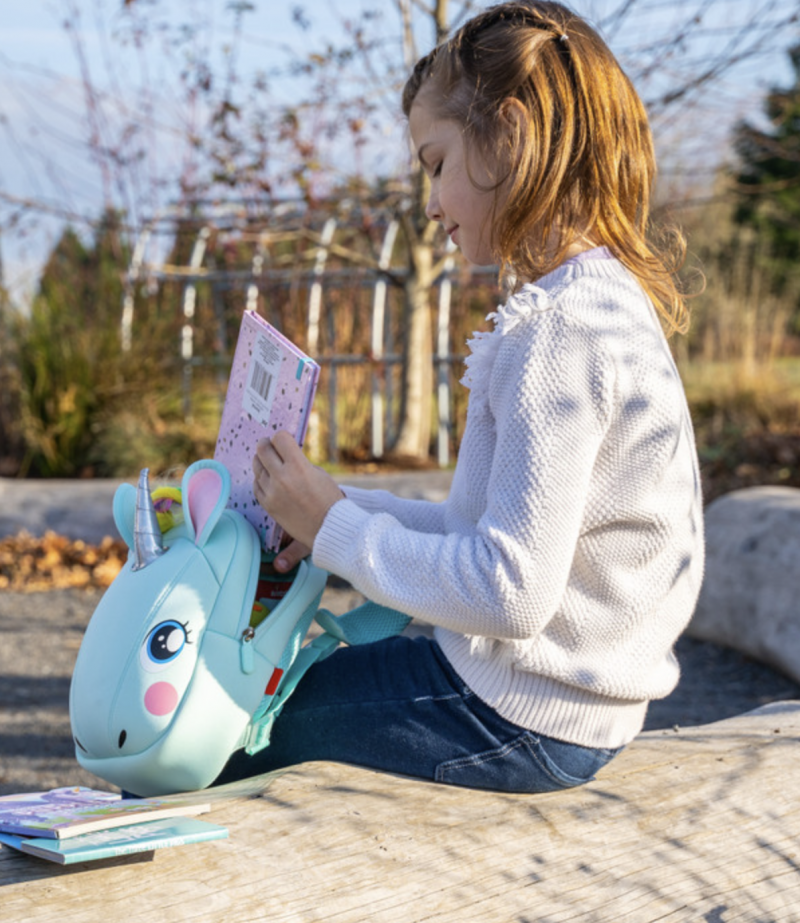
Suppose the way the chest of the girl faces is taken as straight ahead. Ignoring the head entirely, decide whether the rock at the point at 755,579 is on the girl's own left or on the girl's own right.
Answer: on the girl's own right

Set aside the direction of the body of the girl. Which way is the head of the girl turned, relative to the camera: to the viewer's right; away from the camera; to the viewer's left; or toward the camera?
to the viewer's left

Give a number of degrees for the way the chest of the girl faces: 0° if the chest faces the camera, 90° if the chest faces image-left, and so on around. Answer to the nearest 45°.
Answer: approximately 90°

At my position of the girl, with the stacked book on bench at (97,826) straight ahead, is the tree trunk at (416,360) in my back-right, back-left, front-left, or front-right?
back-right
